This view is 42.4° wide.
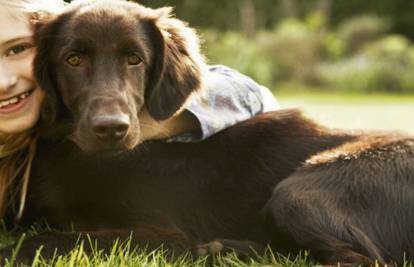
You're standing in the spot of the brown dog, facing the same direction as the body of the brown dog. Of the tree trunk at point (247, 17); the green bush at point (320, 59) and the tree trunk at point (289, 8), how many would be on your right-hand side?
3

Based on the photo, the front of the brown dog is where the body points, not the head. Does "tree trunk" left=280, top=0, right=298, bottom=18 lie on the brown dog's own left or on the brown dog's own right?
on the brown dog's own right

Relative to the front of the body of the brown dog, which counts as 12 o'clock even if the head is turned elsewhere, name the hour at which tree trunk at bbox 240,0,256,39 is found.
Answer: The tree trunk is roughly at 3 o'clock from the brown dog.

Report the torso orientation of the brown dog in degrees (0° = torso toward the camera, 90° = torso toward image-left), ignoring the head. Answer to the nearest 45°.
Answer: approximately 90°

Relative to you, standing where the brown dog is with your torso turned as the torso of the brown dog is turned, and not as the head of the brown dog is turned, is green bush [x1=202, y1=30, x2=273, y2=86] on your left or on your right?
on your right

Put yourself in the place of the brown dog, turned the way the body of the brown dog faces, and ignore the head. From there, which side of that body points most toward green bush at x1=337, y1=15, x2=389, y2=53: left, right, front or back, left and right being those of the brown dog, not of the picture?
right

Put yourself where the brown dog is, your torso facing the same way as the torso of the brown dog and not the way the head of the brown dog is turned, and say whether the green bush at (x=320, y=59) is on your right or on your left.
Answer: on your right

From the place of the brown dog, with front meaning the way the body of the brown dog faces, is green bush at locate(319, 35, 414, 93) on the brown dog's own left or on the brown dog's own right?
on the brown dog's own right
